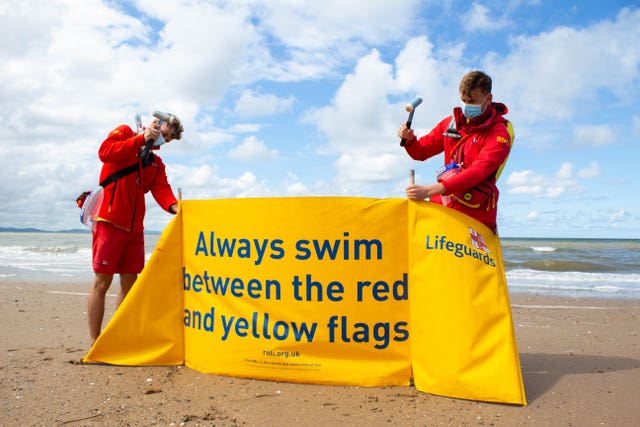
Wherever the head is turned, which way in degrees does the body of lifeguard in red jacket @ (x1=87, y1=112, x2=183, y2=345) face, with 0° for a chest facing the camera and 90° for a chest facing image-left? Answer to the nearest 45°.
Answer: approximately 315°

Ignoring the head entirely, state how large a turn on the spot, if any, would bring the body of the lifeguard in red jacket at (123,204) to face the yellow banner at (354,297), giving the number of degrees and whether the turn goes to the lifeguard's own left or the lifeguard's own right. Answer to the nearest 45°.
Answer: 0° — they already face it

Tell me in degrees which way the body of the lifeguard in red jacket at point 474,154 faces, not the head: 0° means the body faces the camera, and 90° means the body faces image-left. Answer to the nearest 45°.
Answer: approximately 45°

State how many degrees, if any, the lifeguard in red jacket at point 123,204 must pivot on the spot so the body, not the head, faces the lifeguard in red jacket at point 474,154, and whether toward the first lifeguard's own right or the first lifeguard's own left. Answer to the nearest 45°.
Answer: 0° — they already face them

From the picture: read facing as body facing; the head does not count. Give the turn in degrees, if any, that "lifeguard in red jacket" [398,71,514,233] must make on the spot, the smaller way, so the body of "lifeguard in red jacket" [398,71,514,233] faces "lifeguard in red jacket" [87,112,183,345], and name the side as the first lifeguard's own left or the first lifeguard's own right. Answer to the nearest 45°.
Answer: approximately 45° to the first lifeguard's own right

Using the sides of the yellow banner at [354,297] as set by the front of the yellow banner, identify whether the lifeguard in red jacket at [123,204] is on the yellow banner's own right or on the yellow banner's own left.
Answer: on the yellow banner's own right
